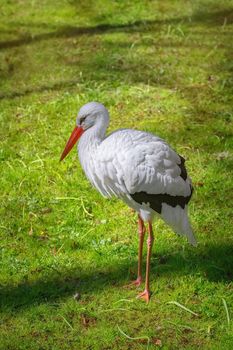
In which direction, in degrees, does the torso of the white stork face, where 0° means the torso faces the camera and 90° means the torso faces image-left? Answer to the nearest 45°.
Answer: approximately 90°
